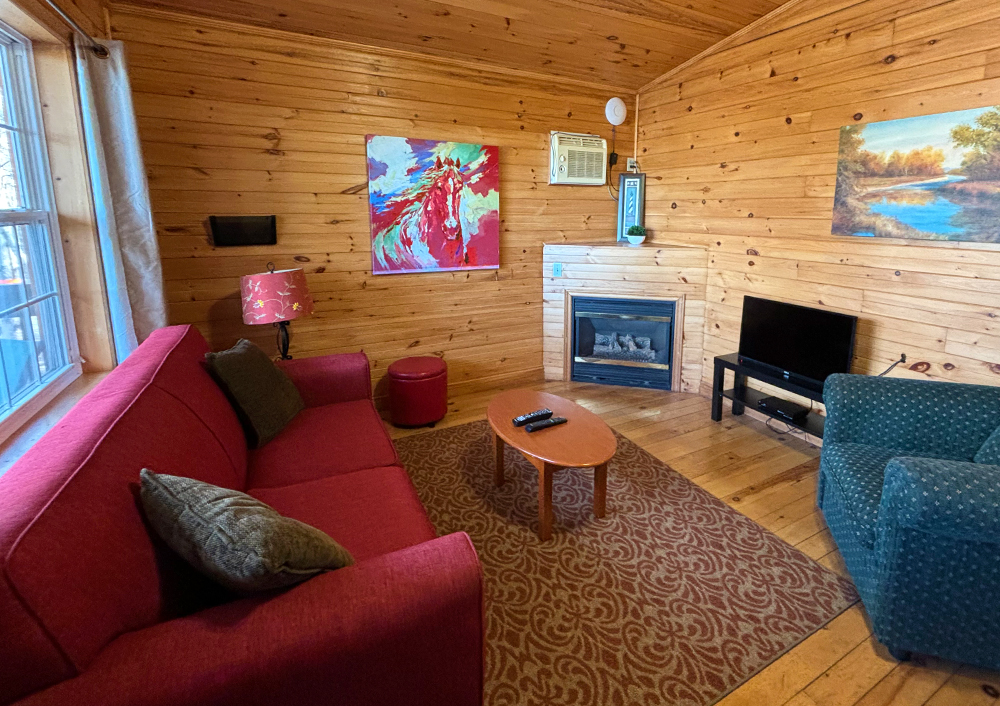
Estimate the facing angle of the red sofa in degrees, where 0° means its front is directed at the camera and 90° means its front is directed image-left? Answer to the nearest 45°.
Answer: approximately 270°

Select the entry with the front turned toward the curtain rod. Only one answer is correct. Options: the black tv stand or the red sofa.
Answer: the black tv stand

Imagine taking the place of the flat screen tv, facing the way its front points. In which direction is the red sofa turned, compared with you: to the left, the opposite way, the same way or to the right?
the opposite way

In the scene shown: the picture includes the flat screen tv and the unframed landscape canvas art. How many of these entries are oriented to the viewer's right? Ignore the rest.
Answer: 0

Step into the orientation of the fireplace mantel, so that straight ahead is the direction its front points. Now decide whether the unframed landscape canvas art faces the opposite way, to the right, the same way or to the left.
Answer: to the right

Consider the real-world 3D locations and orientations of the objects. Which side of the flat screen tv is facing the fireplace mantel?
right

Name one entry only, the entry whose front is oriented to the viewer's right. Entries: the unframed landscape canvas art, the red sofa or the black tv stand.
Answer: the red sofa

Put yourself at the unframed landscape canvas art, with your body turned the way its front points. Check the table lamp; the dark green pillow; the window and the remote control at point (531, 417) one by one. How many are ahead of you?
4

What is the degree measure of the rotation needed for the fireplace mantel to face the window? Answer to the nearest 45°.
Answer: approximately 45° to its right

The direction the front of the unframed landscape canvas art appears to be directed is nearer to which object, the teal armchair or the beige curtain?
the beige curtain

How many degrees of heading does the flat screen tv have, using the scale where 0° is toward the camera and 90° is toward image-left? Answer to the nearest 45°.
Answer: approximately 45°

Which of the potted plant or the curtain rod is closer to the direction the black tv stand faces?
the curtain rod

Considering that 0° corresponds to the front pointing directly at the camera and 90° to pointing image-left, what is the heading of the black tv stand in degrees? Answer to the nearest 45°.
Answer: approximately 45°

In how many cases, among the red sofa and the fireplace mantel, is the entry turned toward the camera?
1

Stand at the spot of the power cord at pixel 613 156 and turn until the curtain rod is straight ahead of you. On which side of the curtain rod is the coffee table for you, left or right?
left
